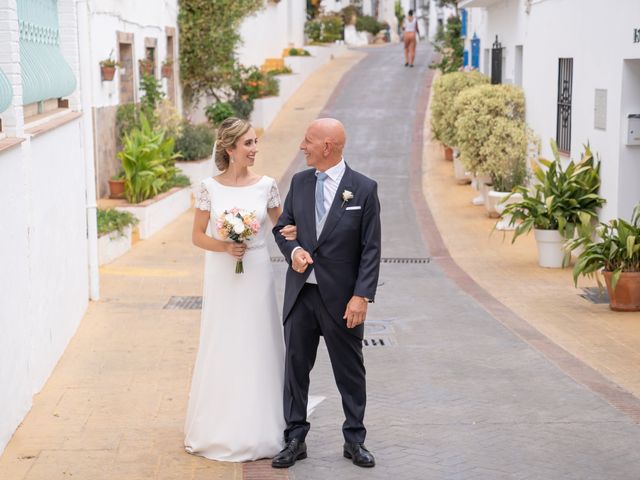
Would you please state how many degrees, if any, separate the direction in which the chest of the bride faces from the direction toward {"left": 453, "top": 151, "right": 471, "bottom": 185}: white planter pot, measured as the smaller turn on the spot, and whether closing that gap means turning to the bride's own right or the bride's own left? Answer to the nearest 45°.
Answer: approximately 180°

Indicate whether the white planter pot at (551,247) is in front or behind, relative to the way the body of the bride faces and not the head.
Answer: behind

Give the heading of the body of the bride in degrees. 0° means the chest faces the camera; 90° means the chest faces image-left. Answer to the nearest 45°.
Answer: approximately 0°

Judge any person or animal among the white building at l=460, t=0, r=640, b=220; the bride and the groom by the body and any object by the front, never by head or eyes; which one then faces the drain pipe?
the white building

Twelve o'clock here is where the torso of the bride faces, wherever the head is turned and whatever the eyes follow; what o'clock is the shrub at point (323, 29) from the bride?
The shrub is roughly at 6 o'clock from the bride.

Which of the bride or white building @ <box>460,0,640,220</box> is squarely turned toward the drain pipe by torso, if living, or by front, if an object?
the white building

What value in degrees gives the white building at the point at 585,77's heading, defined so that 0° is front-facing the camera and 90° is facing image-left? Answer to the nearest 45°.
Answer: approximately 45°

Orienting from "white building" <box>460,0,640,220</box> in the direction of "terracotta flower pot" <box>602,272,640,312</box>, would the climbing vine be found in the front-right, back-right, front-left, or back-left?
back-right

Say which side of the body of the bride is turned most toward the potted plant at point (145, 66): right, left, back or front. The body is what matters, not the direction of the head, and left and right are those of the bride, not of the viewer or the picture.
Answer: back

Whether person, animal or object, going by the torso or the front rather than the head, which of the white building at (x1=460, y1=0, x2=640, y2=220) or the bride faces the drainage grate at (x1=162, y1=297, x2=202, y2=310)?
the white building

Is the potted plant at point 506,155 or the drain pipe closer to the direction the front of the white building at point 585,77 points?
the drain pipe

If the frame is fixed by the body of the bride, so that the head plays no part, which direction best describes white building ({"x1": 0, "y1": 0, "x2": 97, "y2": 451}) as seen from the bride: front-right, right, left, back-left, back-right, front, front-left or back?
back-right
